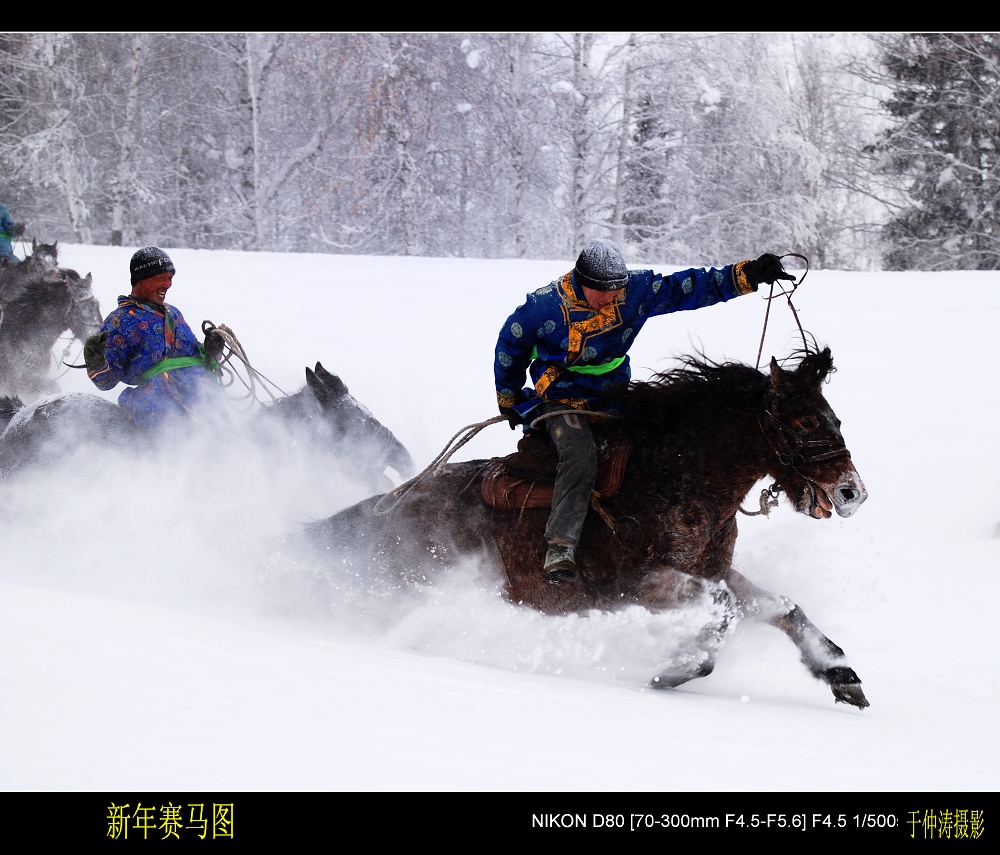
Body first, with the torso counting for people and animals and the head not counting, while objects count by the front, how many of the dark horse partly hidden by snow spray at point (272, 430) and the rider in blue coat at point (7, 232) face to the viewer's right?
2

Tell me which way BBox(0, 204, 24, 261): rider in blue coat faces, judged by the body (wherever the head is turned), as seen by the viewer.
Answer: to the viewer's right

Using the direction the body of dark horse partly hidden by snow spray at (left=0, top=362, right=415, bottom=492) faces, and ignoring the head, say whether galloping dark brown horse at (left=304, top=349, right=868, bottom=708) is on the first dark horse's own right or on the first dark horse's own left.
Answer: on the first dark horse's own right

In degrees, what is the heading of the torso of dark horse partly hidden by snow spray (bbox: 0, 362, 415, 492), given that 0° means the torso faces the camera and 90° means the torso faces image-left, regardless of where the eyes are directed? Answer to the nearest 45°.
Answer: approximately 270°

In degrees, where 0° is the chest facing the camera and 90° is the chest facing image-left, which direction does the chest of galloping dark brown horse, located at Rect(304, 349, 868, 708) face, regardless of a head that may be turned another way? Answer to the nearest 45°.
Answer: approximately 270°

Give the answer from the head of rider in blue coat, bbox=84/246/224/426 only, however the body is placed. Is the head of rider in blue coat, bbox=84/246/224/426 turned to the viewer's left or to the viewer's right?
to the viewer's right

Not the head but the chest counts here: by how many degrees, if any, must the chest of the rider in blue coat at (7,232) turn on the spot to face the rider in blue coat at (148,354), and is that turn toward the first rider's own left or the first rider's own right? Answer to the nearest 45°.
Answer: approximately 90° to the first rider's own right

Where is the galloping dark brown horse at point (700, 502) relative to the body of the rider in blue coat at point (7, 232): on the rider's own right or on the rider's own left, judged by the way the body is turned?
on the rider's own right
